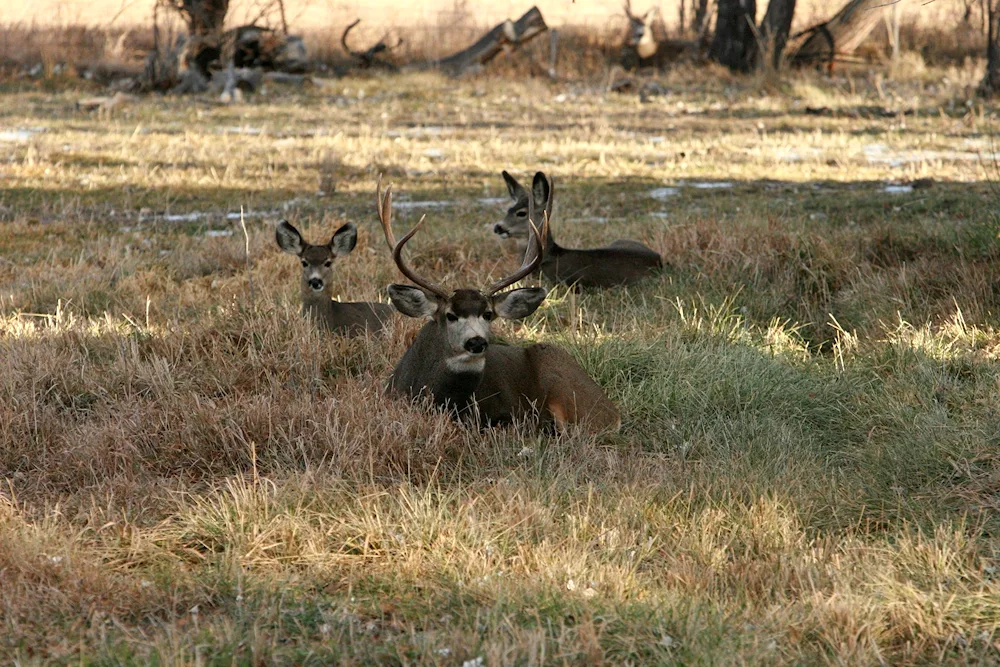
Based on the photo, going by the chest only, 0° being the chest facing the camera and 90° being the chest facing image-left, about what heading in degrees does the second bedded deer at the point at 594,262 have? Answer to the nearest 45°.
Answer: approximately 90°

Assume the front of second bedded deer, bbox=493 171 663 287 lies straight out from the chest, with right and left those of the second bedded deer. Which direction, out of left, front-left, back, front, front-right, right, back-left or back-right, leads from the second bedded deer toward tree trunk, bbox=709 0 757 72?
right

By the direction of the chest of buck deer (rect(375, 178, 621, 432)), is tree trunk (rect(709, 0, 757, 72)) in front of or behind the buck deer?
behind

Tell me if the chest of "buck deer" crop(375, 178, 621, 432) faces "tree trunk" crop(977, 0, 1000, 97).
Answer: no

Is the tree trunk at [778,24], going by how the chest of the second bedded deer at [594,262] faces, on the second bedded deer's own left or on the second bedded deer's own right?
on the second bedded deer's own right

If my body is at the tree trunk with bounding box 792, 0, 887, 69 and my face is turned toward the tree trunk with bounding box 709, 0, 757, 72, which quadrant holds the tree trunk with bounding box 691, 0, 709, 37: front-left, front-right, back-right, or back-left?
front-right

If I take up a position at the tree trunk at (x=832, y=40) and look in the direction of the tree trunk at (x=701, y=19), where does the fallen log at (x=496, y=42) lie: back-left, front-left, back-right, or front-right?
front-left

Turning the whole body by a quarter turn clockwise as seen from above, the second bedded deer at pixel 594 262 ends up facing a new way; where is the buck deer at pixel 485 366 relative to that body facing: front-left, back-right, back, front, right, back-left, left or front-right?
back

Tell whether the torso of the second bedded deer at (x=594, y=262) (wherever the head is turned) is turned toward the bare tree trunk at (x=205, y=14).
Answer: no

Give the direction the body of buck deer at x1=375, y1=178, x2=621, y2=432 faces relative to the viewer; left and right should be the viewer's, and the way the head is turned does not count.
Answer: facing the viewer and to the left of the viewer

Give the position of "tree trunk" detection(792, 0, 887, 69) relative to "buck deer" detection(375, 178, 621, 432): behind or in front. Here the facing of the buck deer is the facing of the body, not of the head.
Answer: behind

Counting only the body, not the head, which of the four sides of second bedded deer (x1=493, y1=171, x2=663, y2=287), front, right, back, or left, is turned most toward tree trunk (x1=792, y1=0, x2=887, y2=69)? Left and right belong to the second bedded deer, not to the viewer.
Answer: right

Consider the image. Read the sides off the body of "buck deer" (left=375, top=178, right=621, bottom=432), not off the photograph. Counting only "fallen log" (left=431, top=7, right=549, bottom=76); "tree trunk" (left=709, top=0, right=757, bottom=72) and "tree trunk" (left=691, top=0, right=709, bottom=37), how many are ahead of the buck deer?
0

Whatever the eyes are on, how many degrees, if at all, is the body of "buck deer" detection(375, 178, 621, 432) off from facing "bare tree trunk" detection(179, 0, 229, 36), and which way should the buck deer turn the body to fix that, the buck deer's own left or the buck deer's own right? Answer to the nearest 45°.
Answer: approximately 135° to the buck deer's own right

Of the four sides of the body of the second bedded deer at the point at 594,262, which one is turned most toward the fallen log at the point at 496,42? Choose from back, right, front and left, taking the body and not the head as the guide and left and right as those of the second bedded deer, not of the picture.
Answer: right

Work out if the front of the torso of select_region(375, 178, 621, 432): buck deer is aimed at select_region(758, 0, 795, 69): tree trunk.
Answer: no

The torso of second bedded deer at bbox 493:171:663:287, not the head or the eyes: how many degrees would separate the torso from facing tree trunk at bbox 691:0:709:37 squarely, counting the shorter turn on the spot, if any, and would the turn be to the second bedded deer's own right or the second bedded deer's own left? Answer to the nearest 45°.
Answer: approximately 90° to the second bedded deer's own right
